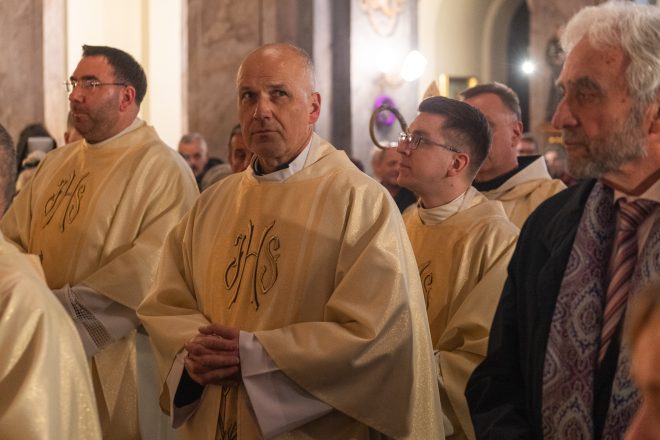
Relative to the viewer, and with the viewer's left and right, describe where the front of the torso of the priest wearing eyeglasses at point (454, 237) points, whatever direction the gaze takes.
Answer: facing the viewer and to the left of the viewer

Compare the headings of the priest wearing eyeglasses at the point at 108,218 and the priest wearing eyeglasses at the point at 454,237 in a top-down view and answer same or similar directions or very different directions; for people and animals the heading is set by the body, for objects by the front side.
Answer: same or similar directions

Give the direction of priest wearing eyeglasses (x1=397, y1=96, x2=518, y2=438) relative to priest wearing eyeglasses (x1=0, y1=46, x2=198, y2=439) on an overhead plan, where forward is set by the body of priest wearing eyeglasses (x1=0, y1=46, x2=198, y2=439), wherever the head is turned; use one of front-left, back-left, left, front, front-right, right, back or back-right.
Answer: left

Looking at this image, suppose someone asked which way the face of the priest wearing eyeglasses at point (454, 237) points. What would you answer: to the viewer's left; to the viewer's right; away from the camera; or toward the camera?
to the viewer's left

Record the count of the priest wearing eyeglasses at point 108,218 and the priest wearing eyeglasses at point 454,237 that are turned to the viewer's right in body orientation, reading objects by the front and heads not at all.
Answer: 0

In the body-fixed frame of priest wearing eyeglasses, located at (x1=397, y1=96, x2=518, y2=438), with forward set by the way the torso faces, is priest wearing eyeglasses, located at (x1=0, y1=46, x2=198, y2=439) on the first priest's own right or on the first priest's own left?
on the first priest's own right
